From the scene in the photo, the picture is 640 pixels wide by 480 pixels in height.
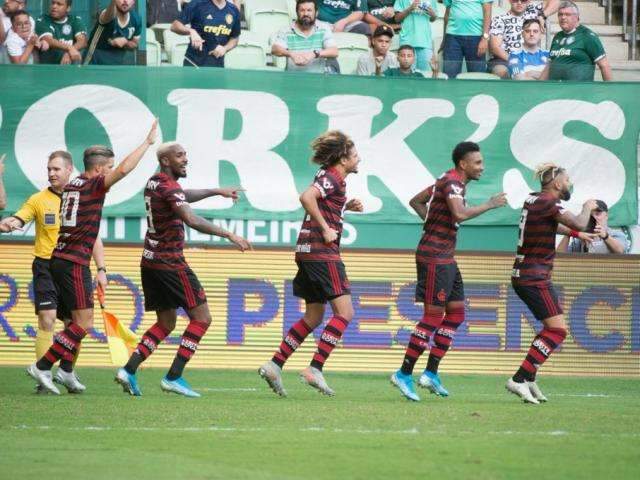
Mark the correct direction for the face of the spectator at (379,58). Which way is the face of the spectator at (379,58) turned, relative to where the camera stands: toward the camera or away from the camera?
toward the camera

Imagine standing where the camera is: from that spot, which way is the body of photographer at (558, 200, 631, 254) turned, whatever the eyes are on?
toward the camera

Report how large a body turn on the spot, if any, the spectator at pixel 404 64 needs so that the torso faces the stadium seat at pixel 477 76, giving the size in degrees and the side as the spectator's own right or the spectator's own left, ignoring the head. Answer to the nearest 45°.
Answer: approximately 90° to the spectator's own left

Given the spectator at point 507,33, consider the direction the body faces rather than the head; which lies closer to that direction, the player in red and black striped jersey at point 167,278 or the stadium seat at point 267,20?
the player in red and black striped jersey

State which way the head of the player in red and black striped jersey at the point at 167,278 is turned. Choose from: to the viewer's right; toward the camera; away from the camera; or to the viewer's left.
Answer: to the viewer's right

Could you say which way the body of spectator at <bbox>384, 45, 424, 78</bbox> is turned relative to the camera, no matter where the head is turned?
toward the camera

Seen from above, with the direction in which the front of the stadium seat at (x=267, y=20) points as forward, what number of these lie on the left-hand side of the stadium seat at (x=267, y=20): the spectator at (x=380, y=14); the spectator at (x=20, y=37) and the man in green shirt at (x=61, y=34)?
1

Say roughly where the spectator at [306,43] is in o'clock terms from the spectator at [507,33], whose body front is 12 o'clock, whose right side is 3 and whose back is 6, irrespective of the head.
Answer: the spectator at [306,43] is roughly at 2 o'clock from the spectator at [507,33].

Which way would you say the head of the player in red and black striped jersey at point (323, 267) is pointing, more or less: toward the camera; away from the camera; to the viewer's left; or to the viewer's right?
to the viewer's right

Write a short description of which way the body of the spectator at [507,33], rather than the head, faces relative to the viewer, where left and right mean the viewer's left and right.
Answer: facing the viewer

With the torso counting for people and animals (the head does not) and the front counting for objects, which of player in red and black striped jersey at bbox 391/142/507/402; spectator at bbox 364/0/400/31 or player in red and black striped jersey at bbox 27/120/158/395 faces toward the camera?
the spectator

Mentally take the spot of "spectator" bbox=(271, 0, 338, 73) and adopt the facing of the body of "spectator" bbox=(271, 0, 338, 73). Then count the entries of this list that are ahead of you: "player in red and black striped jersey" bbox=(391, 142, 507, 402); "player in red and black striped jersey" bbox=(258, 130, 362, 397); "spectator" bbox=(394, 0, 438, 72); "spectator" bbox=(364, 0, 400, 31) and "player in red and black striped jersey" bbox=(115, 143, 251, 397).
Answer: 3

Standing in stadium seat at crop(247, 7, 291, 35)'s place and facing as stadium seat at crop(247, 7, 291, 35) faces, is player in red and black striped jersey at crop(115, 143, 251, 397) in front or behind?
in front

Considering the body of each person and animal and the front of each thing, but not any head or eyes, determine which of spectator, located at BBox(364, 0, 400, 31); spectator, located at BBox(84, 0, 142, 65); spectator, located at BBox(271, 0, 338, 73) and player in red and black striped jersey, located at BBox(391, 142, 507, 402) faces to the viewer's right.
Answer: the player in red and black striped jersey

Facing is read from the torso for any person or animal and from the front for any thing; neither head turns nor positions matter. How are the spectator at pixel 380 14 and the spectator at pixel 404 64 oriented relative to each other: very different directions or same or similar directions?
same or similar directions
